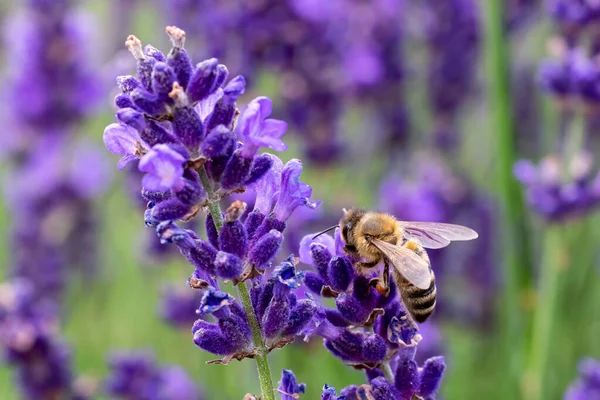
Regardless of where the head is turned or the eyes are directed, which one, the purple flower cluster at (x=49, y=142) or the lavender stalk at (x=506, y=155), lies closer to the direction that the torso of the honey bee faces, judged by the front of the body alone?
the purple flower cluster

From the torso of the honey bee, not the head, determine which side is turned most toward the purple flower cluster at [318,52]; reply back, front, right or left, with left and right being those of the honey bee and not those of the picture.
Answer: right

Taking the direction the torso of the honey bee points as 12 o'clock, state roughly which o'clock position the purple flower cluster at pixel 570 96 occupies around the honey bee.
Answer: The purple flower cluster is roughly at 4 o'clock from the honey bee.

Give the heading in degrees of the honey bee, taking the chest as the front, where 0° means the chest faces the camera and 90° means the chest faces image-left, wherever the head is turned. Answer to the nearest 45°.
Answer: approximately 90°

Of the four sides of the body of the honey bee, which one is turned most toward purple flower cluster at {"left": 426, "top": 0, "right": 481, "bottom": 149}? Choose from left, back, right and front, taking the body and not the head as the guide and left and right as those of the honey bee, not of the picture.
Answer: right
